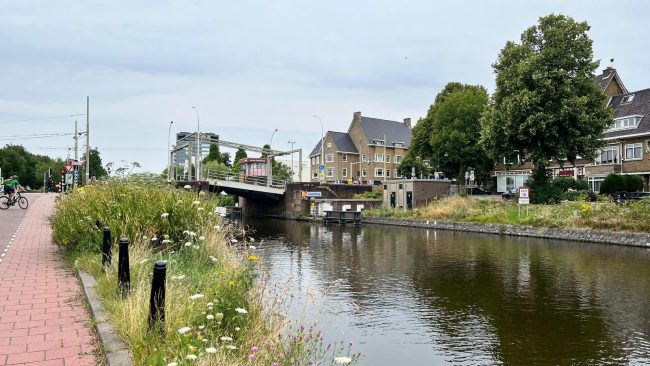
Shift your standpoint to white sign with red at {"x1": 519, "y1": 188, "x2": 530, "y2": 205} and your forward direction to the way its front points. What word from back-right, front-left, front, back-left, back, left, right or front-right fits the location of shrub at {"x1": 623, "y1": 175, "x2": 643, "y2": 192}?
back-left

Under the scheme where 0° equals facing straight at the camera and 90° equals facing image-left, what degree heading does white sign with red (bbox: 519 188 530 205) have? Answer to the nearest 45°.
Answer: approximately 0°

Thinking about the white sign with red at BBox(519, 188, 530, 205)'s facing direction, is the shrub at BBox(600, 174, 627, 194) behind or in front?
behind

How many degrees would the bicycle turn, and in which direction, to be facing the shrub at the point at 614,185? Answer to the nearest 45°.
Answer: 0° — it already faces it

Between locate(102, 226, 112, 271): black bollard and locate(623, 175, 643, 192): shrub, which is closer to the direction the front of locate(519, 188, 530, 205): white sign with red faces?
the black bollard

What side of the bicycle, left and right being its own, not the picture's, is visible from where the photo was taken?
right

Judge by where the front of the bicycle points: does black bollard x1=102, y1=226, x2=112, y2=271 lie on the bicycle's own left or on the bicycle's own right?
on the bicycle's own right

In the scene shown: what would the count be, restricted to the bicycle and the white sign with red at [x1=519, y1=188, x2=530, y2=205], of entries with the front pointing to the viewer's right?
1
